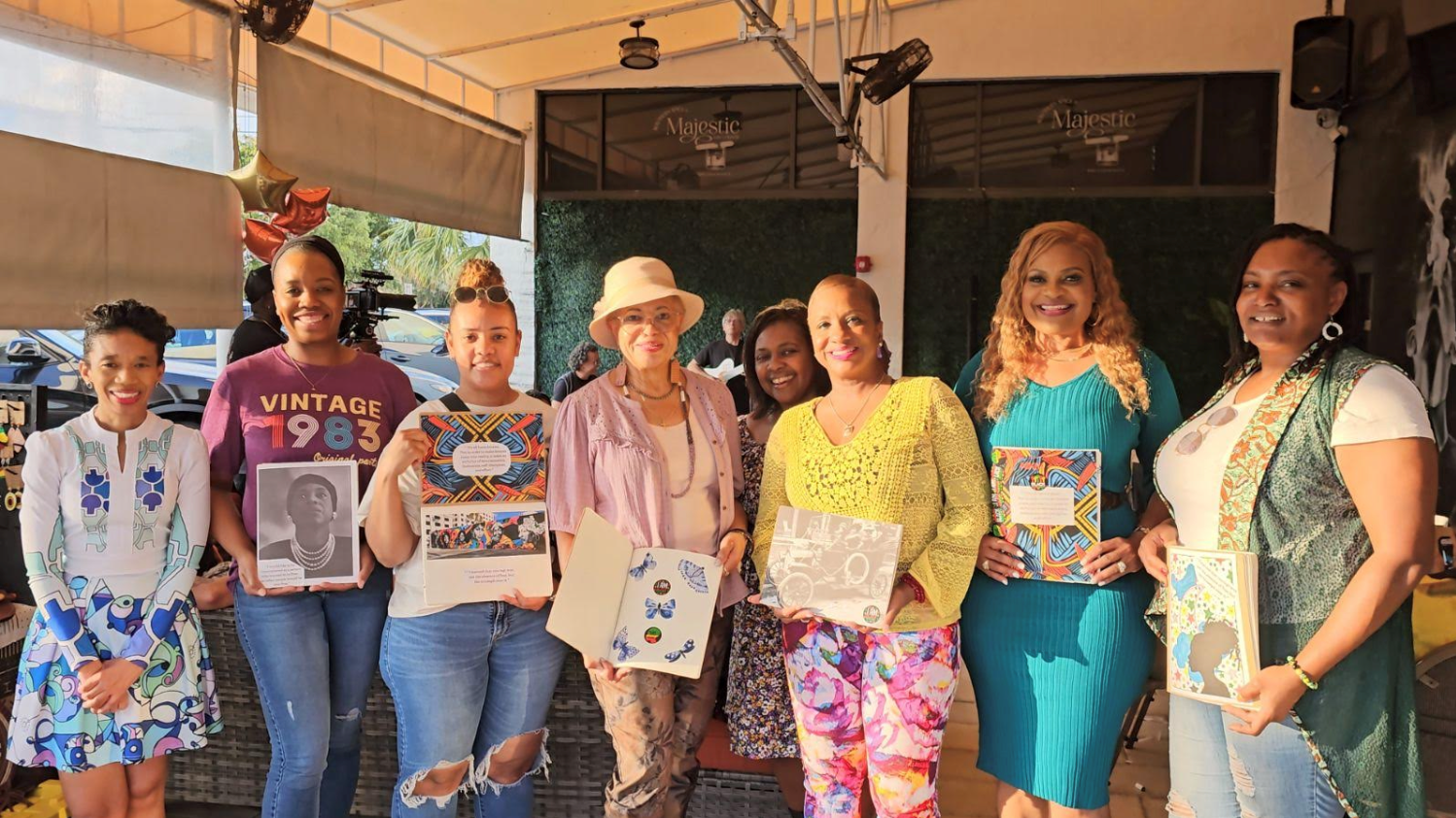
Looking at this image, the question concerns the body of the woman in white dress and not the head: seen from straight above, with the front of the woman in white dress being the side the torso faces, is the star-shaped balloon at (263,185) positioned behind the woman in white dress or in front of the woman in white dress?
behind

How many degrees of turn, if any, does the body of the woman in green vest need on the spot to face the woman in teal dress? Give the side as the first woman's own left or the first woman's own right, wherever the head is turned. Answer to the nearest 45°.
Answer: approximately 45° to the first woman's own right

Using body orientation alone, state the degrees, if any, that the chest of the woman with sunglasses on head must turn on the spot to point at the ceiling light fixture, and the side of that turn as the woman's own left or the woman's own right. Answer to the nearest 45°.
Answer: approximately 180°

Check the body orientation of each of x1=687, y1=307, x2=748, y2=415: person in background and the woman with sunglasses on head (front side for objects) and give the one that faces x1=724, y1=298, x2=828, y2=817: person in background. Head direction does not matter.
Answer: x1=687, y1=307, x2=748, y2=415: person in background

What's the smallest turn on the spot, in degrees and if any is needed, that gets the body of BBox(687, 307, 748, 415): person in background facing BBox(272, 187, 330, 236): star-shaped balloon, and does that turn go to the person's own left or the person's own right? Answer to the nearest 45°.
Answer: approximately 45° to the person's own right

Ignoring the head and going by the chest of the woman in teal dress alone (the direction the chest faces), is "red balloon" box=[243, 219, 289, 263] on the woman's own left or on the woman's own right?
on the woman's own right

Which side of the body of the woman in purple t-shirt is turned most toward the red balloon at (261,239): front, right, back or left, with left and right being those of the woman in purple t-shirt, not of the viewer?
back

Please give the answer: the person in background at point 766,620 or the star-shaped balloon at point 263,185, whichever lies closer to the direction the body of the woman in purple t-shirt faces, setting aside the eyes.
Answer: the person in background

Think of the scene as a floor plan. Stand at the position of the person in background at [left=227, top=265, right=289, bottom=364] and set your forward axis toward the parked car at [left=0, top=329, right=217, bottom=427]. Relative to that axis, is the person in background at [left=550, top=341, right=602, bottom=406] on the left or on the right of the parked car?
right

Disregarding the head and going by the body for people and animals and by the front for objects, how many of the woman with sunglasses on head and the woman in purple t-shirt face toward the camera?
2

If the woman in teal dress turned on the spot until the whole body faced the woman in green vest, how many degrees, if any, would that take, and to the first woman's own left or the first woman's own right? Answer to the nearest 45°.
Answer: approximately 45° to the first woman's own left

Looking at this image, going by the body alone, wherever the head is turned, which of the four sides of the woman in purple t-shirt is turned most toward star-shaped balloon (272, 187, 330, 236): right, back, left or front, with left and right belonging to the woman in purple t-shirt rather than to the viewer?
back

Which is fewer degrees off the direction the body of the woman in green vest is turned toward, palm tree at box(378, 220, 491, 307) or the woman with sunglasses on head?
the woman with sunglasses on head
